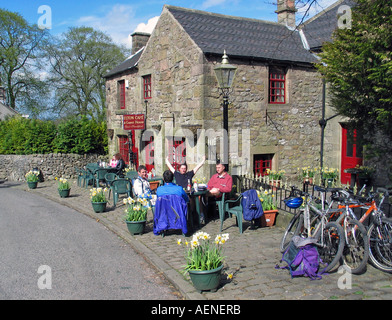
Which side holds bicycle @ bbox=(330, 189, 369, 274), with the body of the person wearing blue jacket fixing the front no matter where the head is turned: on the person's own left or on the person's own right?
on the person's own right

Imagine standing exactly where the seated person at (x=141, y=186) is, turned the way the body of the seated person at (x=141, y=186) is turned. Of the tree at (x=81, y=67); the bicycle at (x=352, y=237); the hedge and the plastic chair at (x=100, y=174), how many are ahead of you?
1

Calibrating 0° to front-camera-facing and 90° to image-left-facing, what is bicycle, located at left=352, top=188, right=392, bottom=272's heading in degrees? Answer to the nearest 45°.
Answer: approximately 315°

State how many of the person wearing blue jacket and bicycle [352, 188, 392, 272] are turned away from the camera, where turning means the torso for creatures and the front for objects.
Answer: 1

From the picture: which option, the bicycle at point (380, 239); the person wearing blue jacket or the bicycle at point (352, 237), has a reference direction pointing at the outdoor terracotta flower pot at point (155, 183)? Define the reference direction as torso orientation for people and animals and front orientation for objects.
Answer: the person wearing blue jacket

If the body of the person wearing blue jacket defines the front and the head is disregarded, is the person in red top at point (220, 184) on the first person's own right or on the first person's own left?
on the first person's own right

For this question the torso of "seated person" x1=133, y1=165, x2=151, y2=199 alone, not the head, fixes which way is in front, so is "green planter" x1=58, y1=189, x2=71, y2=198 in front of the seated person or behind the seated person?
behind

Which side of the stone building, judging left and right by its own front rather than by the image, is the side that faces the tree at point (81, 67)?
right

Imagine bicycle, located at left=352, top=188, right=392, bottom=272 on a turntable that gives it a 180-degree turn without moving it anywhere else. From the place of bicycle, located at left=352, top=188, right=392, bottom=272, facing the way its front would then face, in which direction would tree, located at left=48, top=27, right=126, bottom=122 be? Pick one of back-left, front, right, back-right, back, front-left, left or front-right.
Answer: front

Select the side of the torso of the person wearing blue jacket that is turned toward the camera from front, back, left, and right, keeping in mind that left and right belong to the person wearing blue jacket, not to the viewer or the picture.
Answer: back
